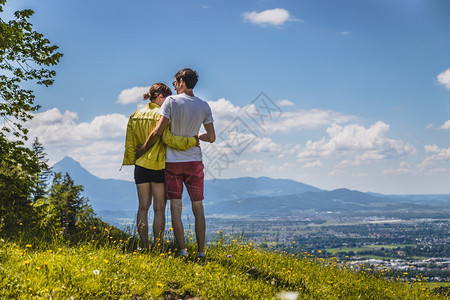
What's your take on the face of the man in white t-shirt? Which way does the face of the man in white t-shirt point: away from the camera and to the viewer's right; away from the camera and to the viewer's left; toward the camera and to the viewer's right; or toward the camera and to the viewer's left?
away from the camera and to the viewer's left

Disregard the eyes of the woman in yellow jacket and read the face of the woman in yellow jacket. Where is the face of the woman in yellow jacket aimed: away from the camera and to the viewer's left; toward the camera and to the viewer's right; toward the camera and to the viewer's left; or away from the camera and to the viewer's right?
away from the camera and to the viewer's right

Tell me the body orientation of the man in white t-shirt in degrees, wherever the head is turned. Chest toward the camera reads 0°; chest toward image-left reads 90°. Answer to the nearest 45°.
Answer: approximately 180°
